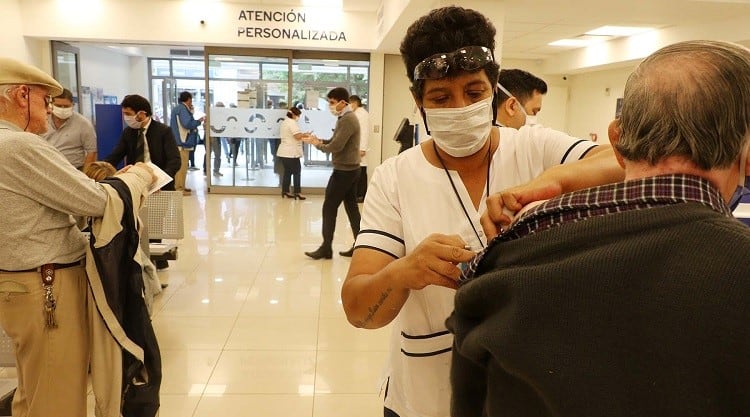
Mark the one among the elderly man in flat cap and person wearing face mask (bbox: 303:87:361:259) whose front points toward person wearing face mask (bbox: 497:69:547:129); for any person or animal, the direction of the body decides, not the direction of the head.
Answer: the elderly man in flat cap

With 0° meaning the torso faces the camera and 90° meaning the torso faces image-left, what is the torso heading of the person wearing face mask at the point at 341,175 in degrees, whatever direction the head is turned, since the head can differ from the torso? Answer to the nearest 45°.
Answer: approximately 90°

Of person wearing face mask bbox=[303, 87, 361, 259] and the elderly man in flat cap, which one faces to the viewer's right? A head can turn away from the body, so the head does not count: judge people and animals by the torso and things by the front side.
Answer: the elderly man in flat cap

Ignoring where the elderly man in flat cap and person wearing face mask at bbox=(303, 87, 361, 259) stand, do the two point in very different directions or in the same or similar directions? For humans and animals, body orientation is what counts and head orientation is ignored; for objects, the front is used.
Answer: very different directions

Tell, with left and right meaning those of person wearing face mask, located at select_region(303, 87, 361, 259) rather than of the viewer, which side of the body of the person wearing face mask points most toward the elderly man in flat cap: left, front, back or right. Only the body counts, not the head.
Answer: left

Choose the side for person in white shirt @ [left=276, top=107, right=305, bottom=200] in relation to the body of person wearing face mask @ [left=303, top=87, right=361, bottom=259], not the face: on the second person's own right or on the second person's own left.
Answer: on the second person's own right

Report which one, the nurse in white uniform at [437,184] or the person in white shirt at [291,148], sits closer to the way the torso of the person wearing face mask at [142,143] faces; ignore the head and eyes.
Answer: the nurse in white uniform

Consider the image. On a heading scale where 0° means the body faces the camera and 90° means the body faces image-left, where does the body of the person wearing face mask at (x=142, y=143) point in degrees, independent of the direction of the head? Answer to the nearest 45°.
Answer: approximately 45°

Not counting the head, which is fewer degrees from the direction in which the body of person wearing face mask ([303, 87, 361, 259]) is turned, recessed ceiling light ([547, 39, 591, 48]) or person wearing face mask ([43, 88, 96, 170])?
the person wearing face mask

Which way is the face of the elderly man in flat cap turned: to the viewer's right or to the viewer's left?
to the viewer's right

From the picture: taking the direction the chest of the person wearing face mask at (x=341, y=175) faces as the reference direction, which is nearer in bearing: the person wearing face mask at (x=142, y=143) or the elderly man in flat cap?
the person wearing face mask

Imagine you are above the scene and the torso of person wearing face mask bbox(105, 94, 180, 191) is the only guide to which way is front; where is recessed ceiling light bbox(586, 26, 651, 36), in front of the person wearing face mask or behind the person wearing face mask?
behind

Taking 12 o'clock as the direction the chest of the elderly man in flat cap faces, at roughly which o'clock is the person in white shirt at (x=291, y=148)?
The person in white shirt is roughly at 10 o'clock from the elderly man in flat cap.

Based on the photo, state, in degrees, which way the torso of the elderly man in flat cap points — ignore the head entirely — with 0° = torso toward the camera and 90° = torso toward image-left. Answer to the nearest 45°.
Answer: approximately 270°

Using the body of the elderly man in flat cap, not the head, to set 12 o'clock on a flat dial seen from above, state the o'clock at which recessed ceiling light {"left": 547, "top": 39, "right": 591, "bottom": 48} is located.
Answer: The recessed ceiling light is roughly at 11 o'clock from the elderly man in flat cap.
